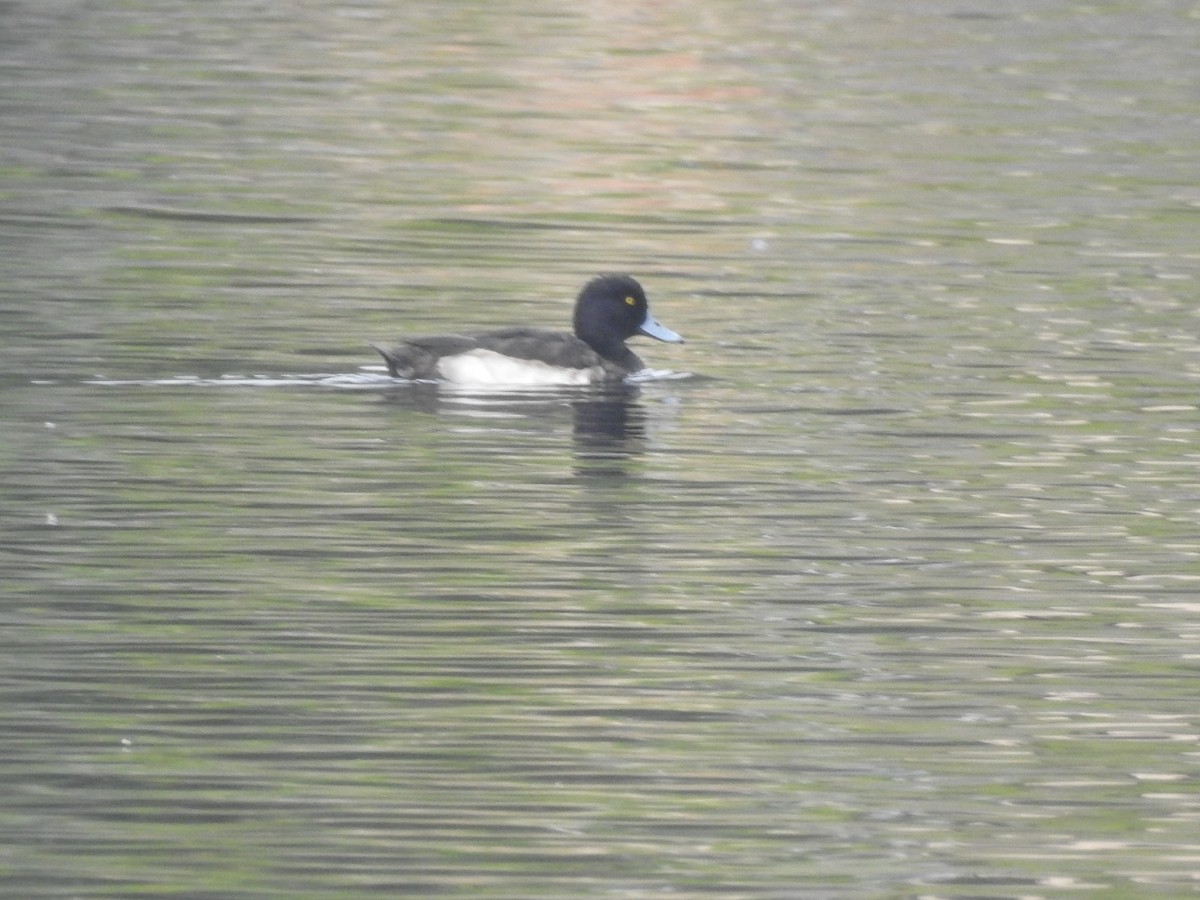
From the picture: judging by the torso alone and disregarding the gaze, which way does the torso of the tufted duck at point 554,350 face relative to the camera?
to the viewer's right
